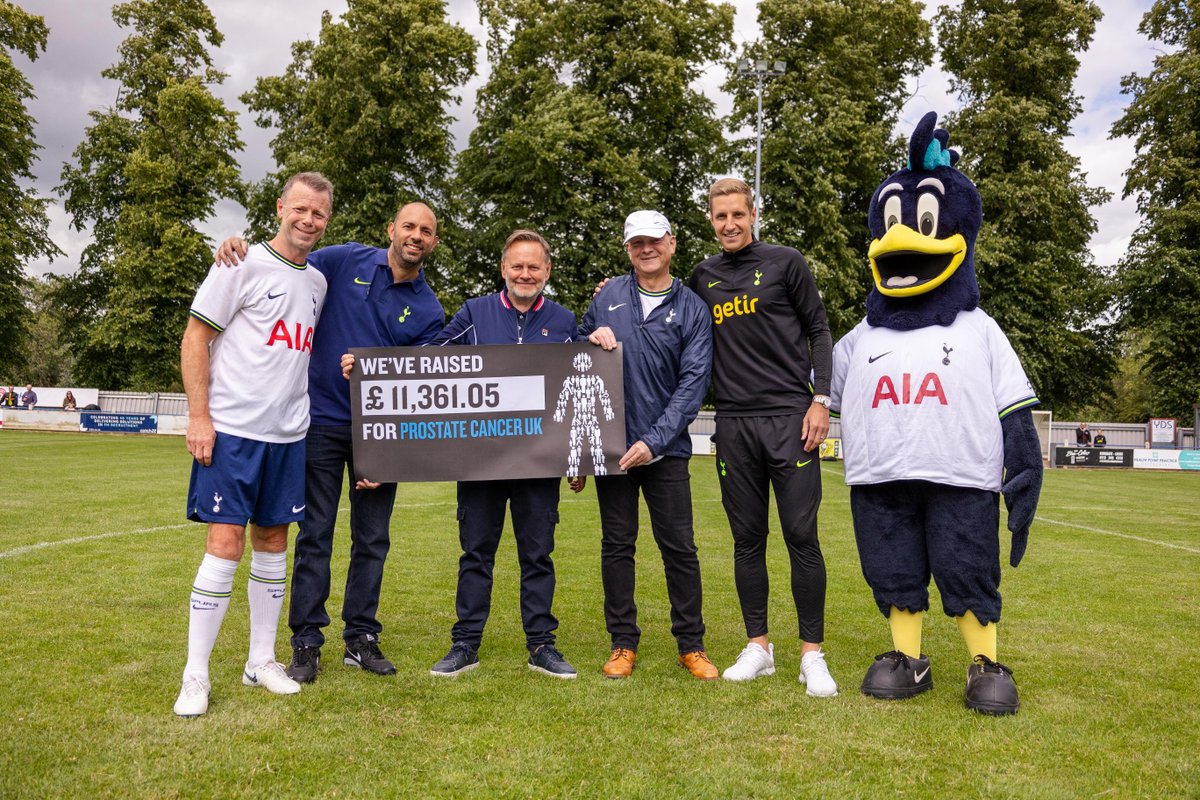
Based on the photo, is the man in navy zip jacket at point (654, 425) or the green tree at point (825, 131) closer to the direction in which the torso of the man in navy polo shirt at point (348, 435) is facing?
the man in navy zip jacket

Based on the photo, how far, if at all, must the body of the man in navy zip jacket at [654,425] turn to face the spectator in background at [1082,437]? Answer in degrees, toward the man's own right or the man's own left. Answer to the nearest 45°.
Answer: approximately 135° to the man's own left

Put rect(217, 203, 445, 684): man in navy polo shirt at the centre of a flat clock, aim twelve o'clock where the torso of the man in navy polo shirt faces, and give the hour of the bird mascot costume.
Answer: The bird mascot costume is roughly at 10 o'clock from the man in navy polo shirt.

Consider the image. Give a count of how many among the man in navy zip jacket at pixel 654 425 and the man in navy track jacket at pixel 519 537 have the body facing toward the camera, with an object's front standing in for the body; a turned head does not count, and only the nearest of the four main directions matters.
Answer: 2

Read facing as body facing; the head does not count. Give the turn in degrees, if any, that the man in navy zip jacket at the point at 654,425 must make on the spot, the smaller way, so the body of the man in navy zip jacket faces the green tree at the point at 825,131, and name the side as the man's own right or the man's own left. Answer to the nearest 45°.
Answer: approximately 180°

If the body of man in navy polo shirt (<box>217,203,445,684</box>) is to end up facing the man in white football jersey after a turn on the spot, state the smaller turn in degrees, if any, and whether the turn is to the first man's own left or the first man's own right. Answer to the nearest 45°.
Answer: approximately 45° to the first man's own right

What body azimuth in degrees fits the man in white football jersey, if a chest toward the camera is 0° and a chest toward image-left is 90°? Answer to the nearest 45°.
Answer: approximately 315°

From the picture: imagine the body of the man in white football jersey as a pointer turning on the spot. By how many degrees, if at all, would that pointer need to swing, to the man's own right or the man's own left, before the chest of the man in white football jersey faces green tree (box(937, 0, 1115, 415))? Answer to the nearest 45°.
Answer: approximately 90° to the man's own left

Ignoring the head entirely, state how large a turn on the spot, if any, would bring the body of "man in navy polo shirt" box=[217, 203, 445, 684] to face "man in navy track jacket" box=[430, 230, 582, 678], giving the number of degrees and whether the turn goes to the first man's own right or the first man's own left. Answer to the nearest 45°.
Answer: approximately 90° to the first man's own left

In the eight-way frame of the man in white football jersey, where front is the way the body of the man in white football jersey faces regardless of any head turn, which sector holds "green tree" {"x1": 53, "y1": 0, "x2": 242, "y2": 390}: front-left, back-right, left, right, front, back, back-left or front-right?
back-left

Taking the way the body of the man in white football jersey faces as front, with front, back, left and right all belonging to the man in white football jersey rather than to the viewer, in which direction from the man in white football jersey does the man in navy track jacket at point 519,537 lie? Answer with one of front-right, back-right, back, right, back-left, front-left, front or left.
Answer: front-left
